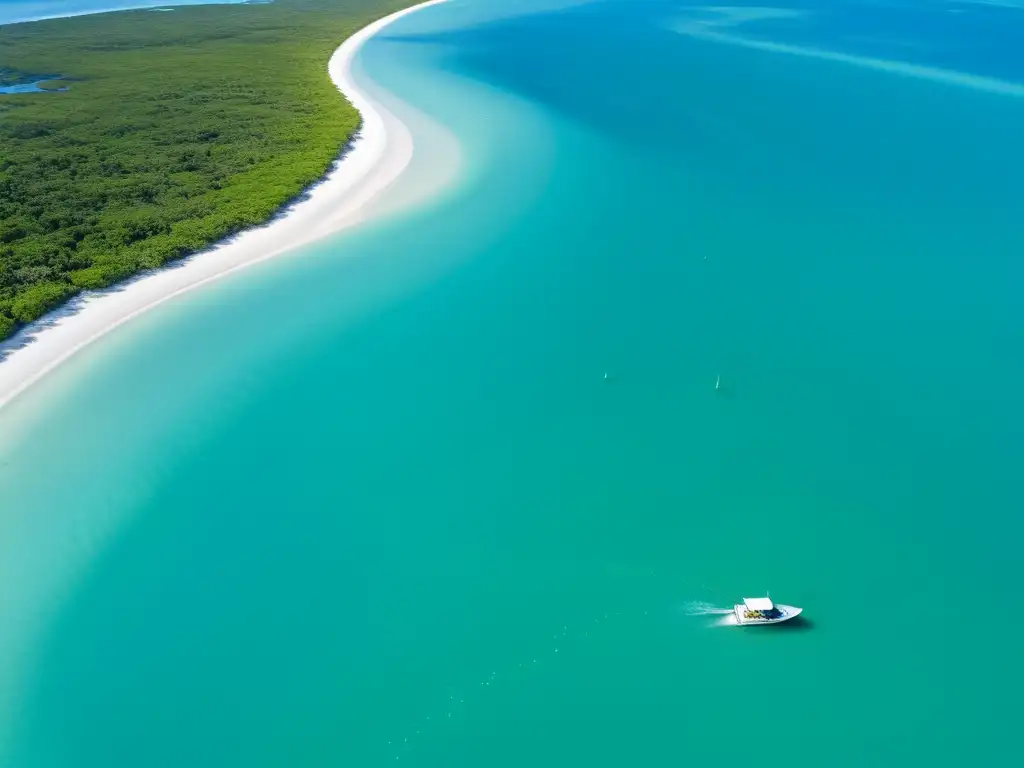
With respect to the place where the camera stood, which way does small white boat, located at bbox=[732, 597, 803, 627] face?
facing to the right of the viewer
